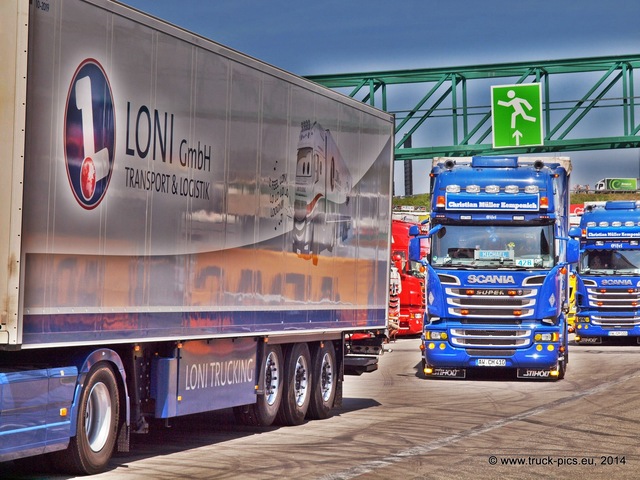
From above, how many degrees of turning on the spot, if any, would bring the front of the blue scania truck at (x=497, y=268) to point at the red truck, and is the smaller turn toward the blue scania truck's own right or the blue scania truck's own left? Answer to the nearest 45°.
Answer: approximately 180°

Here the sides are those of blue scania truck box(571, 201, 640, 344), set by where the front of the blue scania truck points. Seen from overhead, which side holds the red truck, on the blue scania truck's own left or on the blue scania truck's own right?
on the blue scania truck's own right

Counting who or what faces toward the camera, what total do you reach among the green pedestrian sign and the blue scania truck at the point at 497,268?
2

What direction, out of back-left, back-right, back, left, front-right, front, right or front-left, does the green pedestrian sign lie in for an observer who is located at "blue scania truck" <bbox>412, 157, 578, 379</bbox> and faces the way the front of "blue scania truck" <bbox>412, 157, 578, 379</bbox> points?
back

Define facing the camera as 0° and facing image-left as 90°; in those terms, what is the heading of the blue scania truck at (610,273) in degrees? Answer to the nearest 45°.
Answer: approximately 0°
